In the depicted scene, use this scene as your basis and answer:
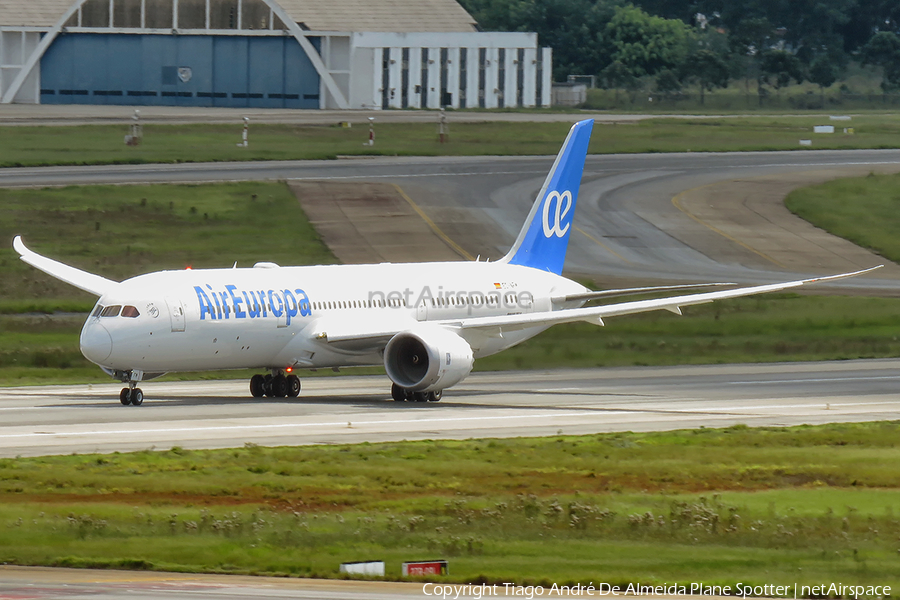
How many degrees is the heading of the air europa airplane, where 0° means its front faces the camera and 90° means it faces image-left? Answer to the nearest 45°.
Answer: approximately 45°
